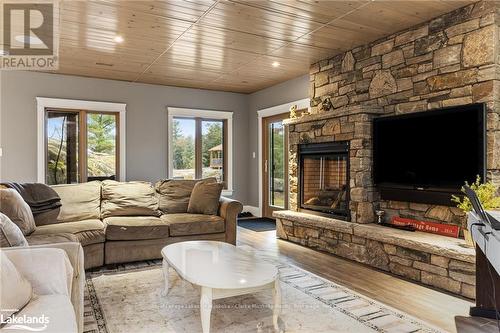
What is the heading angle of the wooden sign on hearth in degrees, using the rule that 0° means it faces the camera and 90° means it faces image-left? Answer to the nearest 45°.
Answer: approximately 45°

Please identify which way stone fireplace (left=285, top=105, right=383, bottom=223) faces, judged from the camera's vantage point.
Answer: facing the viewer and to the left of the viewer

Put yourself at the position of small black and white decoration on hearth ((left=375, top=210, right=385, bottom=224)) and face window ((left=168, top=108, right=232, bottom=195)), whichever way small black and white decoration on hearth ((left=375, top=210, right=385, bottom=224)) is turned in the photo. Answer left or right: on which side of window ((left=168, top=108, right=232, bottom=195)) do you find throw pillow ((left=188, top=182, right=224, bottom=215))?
left

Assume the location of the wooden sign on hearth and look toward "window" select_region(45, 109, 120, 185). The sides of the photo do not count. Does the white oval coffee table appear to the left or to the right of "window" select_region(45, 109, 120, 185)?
left

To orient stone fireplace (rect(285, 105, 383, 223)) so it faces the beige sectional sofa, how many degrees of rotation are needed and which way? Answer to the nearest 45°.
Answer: approximately 45° to its right

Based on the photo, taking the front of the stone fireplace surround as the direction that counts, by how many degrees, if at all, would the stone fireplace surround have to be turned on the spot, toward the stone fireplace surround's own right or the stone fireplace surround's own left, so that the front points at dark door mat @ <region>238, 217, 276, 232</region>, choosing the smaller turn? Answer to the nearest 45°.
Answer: approximately 90° to the stone fireplace surround's own right

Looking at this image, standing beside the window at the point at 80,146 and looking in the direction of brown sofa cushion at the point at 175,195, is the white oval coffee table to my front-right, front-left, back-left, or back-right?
front-right

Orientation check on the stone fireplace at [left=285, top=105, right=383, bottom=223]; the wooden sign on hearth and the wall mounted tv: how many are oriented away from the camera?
0

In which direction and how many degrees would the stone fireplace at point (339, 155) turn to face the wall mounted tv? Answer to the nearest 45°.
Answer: approximately 90° to its left

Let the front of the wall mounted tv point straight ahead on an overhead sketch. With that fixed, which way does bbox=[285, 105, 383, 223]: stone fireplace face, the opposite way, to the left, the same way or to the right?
the same way

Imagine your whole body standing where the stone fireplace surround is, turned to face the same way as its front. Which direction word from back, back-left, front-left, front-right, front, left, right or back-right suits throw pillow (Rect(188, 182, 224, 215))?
front-right

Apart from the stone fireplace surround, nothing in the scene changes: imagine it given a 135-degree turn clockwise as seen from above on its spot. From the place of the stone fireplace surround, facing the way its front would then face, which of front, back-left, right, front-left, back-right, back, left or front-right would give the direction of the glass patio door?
front-left

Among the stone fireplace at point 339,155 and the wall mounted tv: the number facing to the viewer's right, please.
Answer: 0

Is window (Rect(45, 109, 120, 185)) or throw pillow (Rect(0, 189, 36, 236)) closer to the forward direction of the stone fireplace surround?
the throw pillow
